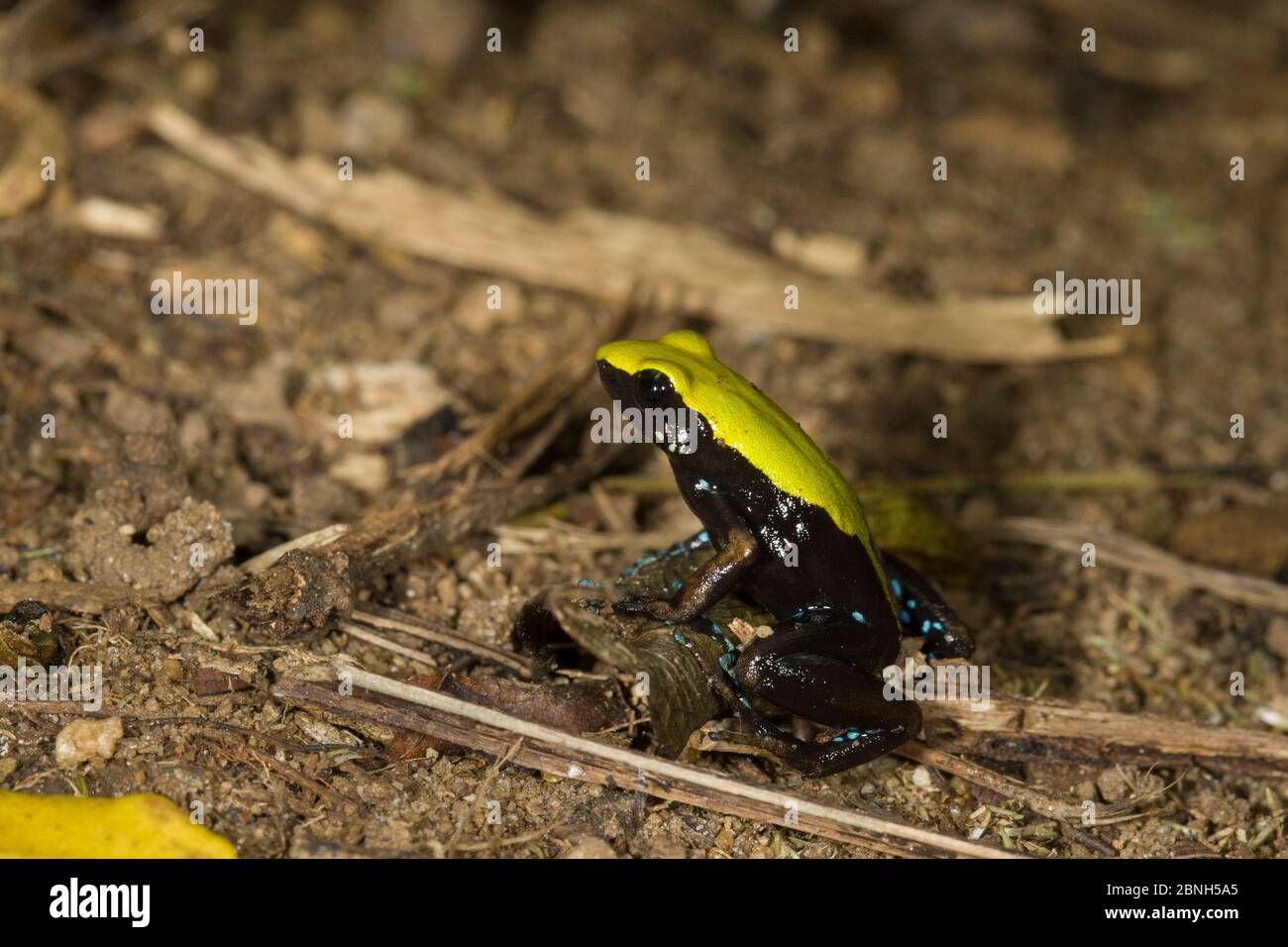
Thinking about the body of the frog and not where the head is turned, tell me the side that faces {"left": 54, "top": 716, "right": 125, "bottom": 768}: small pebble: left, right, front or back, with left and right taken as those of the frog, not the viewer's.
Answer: front

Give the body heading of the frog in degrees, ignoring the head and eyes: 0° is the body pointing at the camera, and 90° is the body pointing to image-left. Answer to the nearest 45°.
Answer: approximately 90°
